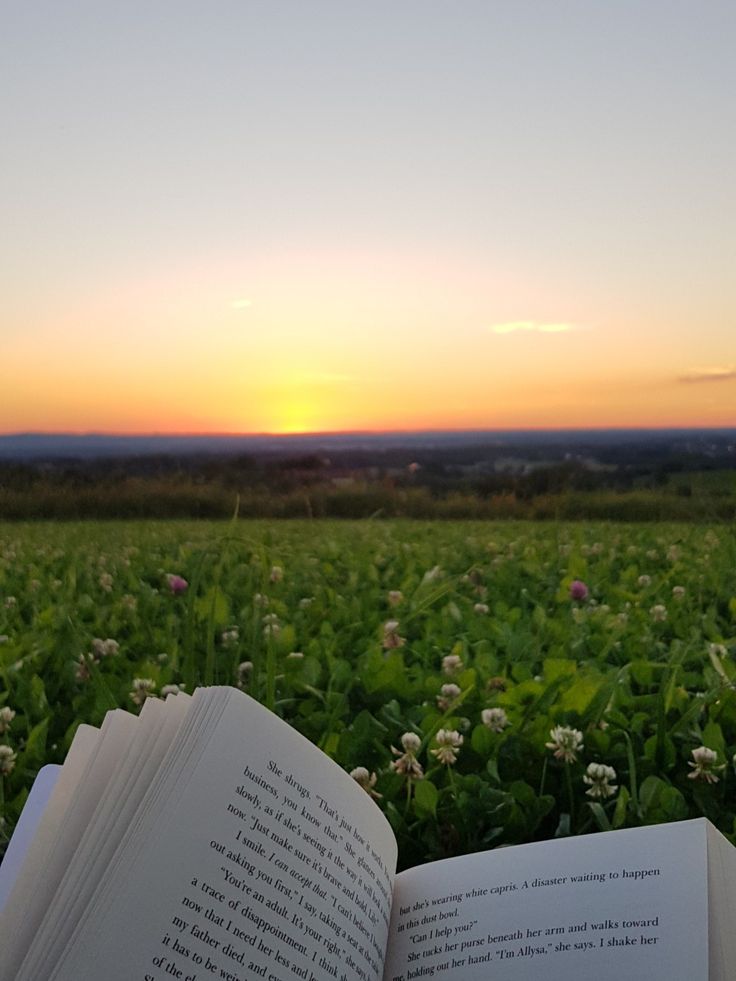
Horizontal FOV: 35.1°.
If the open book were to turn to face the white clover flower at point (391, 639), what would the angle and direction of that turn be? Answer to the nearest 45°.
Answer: approximately 180°

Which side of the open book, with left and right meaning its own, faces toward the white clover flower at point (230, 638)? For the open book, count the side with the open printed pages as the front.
back

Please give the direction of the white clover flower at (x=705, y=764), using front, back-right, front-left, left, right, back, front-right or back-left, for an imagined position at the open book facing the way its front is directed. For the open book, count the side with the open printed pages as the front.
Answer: back-left

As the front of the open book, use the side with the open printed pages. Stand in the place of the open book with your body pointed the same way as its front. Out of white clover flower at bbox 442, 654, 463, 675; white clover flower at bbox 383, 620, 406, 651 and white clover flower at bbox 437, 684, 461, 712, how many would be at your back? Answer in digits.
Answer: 3

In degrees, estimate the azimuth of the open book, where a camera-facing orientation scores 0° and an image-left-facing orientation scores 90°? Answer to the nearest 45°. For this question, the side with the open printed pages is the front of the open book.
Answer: approximately 0°

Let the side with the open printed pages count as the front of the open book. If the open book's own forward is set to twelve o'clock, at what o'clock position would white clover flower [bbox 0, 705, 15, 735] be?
The white clover flower is roughly at 5 o'clock from the open book.

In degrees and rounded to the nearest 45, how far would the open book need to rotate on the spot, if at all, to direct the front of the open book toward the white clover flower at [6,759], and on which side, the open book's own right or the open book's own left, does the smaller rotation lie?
approximately 135° to the open book's own right

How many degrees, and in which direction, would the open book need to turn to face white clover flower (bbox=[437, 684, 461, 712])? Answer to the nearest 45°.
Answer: approximately 180°
